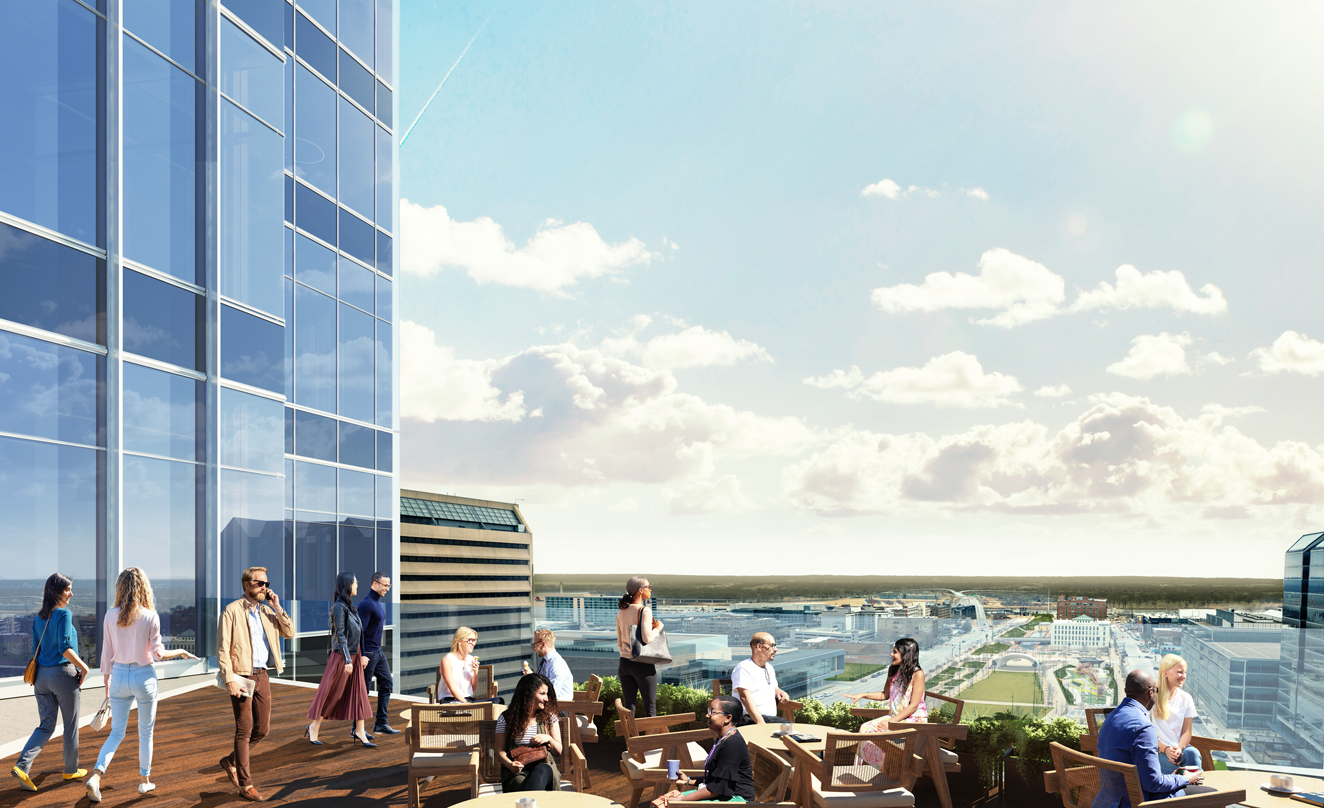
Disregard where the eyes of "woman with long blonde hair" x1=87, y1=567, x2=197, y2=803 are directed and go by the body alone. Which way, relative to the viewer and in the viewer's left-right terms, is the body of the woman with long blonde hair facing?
facing away from the viewer

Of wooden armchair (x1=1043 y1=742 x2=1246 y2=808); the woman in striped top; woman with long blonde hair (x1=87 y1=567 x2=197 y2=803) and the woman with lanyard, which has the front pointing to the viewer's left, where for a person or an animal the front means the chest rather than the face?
the woman with lanyard

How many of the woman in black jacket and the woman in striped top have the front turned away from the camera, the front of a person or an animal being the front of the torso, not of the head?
0

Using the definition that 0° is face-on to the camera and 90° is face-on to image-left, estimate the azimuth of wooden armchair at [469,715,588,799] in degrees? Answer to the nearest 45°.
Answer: approximately 0°

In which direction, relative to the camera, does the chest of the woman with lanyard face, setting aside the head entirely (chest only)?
to the viewer's left

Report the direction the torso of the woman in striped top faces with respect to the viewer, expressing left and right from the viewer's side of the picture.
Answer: facing the viewer and to the right of the viewer

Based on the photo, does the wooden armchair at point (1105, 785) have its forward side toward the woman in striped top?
no

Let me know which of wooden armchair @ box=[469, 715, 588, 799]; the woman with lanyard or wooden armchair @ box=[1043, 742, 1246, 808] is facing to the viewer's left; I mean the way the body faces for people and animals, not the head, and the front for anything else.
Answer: the woman with lanyard

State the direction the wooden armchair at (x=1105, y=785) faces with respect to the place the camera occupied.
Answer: facing away from the viewer and to the right of the viewer

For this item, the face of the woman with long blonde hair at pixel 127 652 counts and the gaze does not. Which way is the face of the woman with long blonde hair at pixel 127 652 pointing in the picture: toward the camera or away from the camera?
away from the camera

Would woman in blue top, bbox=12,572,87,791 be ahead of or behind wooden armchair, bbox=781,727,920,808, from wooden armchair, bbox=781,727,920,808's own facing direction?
ahead

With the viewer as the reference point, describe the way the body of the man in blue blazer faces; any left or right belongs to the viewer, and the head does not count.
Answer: facing away from the viewer and to the right of the viewer

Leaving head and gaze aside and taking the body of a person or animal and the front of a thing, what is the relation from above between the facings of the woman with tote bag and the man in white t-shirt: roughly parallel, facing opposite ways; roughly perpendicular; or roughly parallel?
roughly perpendicular

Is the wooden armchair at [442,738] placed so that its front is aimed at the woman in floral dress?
no

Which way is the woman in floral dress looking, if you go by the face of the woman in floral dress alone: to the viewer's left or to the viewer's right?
to the viewer's left

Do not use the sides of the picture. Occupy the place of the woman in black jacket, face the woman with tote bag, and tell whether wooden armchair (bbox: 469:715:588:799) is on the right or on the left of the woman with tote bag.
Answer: right
